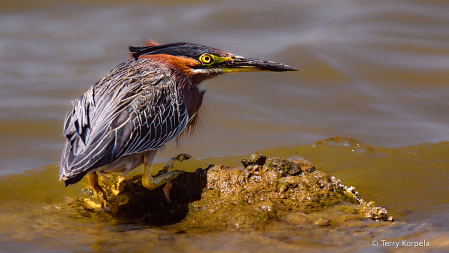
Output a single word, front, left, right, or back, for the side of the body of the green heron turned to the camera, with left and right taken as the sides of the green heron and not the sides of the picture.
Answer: right
